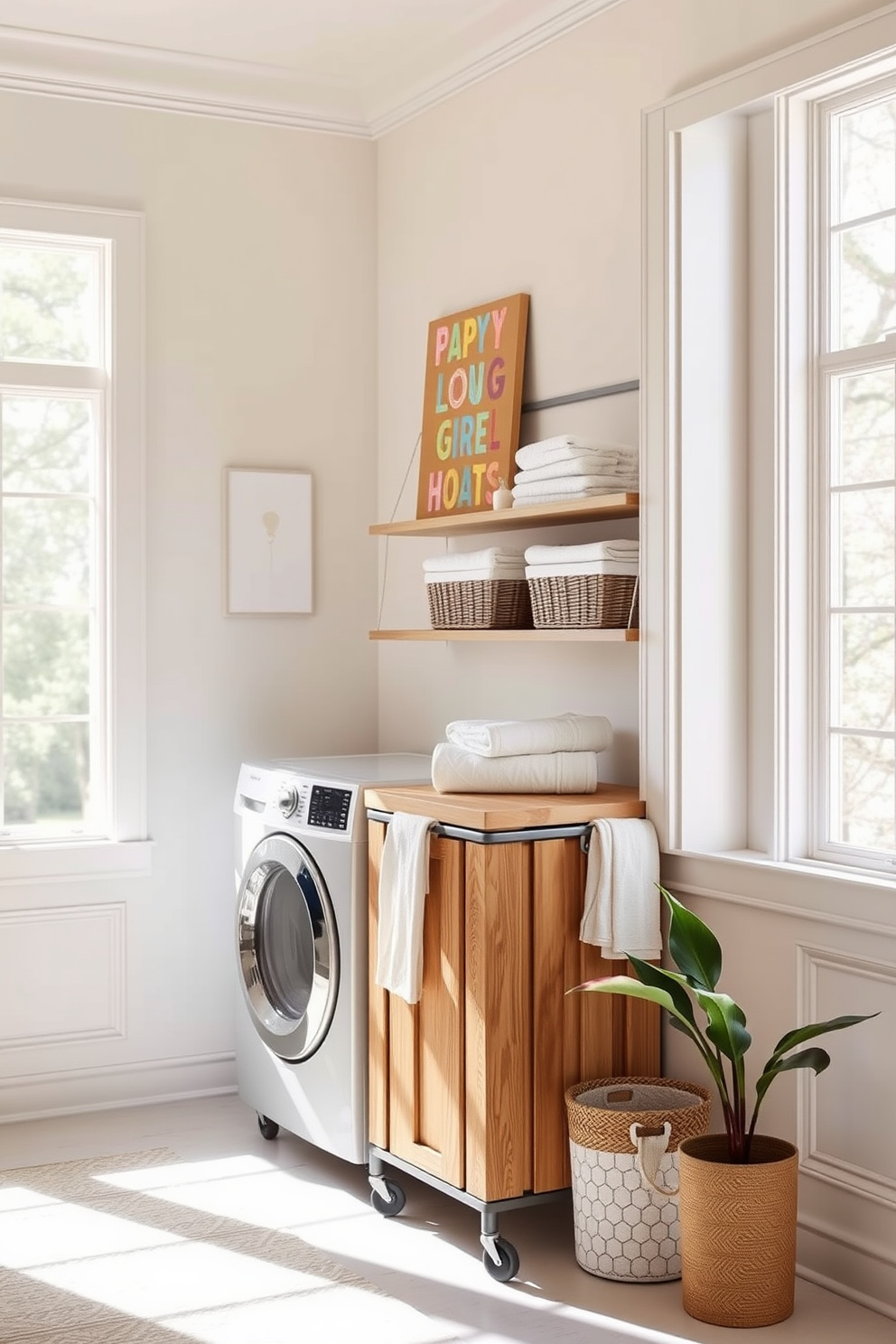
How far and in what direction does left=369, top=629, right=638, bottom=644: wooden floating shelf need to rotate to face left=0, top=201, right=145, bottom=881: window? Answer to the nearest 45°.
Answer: approximately 90° to its right

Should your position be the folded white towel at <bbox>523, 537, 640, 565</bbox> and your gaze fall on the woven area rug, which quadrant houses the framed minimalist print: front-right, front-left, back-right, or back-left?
front-right

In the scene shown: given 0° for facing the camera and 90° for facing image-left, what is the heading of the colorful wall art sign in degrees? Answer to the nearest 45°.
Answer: approximately 45°

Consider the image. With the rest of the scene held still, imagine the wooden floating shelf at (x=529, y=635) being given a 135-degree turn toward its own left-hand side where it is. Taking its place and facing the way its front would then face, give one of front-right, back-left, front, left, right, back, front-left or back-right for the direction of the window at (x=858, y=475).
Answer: front-right

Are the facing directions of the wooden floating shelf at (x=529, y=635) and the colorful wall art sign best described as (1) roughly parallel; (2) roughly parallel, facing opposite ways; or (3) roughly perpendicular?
roughly parallel

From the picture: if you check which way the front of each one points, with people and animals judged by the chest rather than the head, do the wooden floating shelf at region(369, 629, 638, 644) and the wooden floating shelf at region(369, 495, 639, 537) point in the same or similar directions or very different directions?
same or similar directions

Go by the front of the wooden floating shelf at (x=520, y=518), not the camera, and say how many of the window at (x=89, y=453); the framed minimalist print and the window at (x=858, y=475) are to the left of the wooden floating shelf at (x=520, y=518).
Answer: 1

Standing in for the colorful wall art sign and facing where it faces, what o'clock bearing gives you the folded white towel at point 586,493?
The folded white towel is roughly at 10 o'clock from the colorful wall art sign.

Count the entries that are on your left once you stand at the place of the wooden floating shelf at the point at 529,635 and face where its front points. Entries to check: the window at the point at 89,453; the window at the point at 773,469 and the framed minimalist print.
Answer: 1

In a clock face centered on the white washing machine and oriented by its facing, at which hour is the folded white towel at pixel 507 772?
The folded white towel is roughly at 9 o'clock from the white washing machine.

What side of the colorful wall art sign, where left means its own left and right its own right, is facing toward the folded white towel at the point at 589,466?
left

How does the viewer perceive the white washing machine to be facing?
facing the viewer and to the left of the viewer
